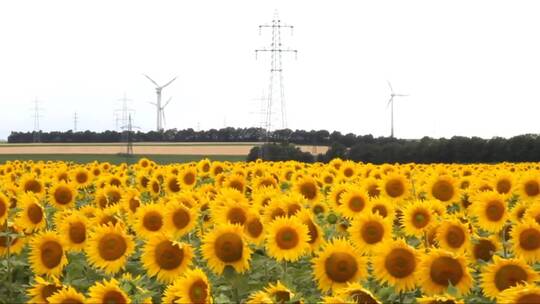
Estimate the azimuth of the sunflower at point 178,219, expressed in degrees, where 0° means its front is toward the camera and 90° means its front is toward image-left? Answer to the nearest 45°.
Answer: approximately 0°

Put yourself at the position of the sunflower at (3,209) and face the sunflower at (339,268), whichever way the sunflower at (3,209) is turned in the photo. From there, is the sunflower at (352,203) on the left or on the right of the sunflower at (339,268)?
left

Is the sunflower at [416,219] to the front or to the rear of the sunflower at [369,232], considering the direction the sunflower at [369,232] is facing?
to the rear

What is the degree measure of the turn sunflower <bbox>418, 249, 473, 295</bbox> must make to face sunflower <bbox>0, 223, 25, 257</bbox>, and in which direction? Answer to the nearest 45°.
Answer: approximately 90° to its right

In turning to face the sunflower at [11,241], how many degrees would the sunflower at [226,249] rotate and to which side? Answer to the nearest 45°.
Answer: approximately 135° to its right

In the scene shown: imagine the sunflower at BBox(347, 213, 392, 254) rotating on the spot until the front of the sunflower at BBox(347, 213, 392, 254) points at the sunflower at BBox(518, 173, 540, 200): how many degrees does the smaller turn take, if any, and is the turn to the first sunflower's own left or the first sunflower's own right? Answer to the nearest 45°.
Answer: approximately 135° to the first sunflower's own left

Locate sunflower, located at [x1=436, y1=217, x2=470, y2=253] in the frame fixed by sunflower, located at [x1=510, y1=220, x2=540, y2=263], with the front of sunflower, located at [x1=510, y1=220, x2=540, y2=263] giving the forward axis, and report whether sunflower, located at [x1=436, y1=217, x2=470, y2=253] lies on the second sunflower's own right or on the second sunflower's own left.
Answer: on the second sunflower's own right
